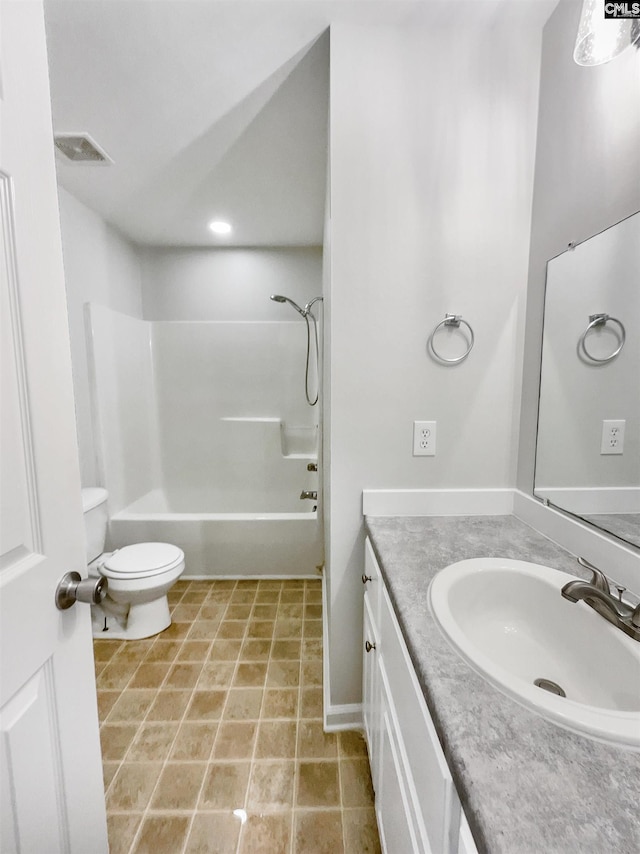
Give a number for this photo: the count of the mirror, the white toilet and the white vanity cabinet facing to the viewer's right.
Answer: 1

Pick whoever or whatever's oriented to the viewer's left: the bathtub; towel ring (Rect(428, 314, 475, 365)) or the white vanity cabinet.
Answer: the white vanity cabinet

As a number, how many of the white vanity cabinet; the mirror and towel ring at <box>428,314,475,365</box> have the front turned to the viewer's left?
2

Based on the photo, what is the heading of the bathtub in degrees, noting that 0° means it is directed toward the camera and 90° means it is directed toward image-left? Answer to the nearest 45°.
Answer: approximately 0°

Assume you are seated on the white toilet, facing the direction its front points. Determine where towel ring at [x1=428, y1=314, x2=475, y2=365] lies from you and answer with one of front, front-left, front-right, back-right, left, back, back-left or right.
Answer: front-right

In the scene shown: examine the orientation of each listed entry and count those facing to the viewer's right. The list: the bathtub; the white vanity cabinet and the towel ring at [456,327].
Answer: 0

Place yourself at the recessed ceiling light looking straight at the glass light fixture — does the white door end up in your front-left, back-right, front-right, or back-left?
front-right

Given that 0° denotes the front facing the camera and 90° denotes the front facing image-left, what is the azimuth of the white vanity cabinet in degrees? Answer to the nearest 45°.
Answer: approximately 90°

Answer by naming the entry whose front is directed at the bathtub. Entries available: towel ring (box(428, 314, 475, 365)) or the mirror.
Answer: the mirror

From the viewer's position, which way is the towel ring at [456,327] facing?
facing the viewer

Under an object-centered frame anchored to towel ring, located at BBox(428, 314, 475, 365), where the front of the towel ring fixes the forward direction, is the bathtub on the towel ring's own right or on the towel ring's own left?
on the towel ring's own right

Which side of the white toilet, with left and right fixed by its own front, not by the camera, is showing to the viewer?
right

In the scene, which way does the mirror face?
to the viewer's left
